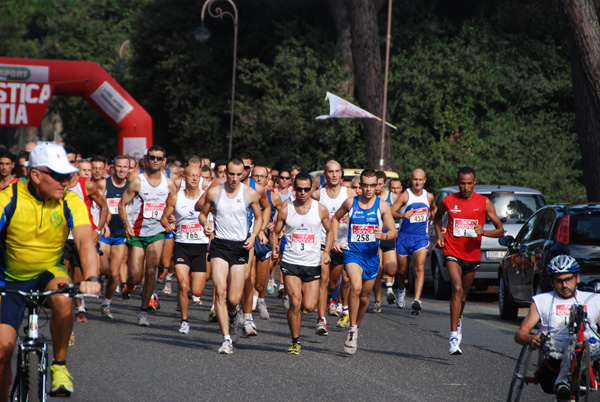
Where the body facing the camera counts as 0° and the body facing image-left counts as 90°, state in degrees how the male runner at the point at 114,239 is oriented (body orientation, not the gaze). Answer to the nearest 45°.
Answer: approximately 0°

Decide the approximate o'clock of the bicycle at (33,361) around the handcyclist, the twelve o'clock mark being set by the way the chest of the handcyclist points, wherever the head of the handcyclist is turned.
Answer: The bicycle is roughly at 2 o'clock from the handcyclist.

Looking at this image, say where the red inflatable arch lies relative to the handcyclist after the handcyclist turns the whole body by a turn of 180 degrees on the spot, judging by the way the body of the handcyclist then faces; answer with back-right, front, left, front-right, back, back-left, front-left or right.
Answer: front-left

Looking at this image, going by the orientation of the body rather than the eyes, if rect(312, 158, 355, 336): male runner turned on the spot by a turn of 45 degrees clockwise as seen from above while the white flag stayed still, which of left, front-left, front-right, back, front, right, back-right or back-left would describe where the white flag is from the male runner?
back-right

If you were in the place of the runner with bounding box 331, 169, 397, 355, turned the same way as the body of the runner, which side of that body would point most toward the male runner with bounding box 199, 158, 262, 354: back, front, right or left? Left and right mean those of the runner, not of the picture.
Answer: right

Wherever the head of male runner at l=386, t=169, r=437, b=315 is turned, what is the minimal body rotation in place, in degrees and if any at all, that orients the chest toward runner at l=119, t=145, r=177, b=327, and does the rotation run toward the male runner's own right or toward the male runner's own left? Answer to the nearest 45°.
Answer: approximately 45° to the male runner's own right
